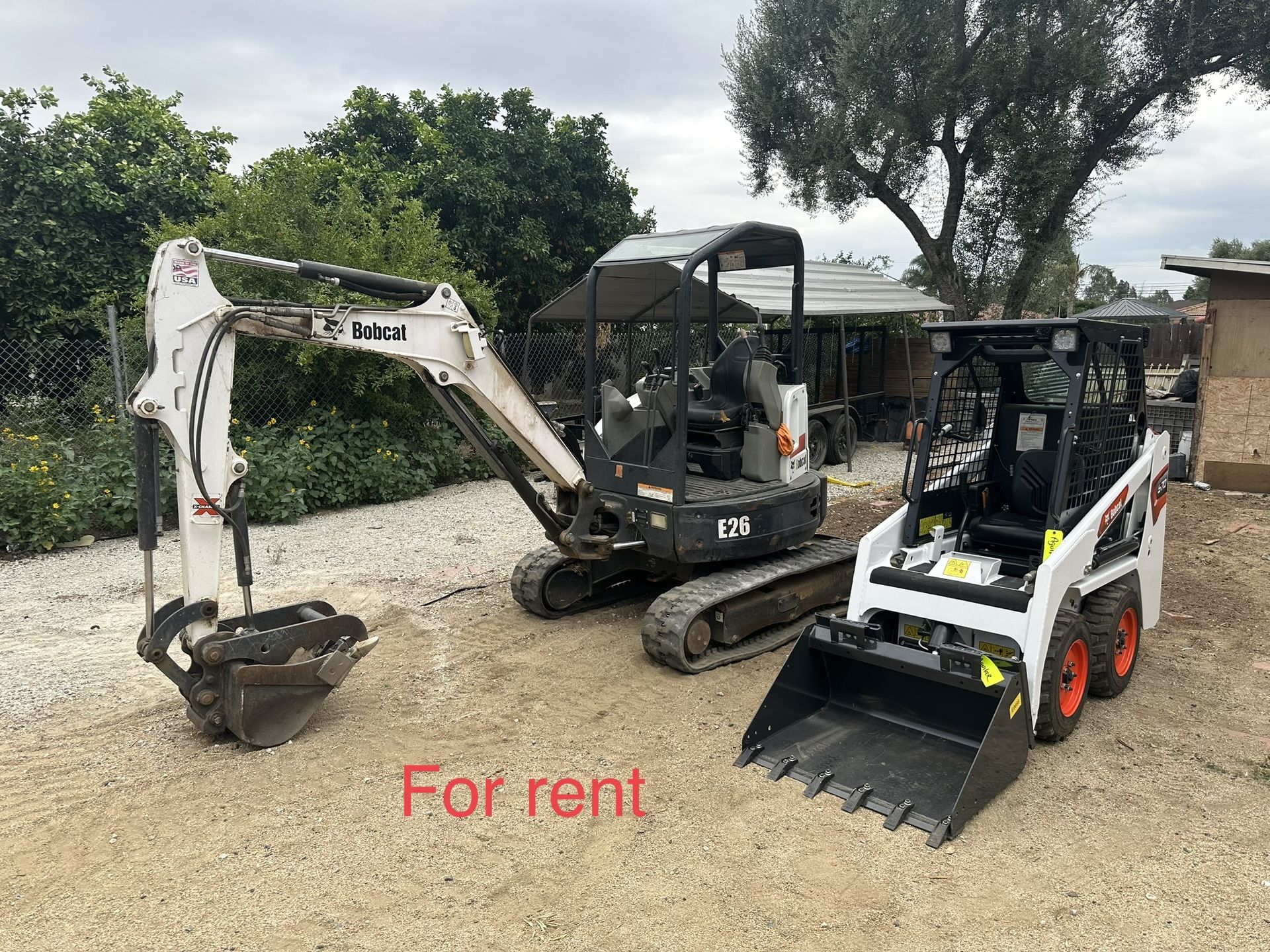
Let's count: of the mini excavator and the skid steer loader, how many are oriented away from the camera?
0

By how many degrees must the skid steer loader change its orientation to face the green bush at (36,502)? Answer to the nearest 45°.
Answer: approximately 45° to its right

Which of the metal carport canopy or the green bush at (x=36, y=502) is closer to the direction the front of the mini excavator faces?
the green bush

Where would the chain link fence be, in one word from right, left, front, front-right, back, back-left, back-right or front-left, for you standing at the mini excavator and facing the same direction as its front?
right

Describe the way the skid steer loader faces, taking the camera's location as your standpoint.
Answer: facing the viewer and to the left of the viewer

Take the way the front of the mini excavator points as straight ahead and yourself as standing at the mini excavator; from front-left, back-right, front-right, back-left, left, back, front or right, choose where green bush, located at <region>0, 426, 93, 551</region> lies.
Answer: right

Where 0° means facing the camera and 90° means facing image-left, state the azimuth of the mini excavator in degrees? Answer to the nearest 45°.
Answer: approximately 45°

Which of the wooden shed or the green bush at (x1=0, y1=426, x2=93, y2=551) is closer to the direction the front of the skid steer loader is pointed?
the green bush
